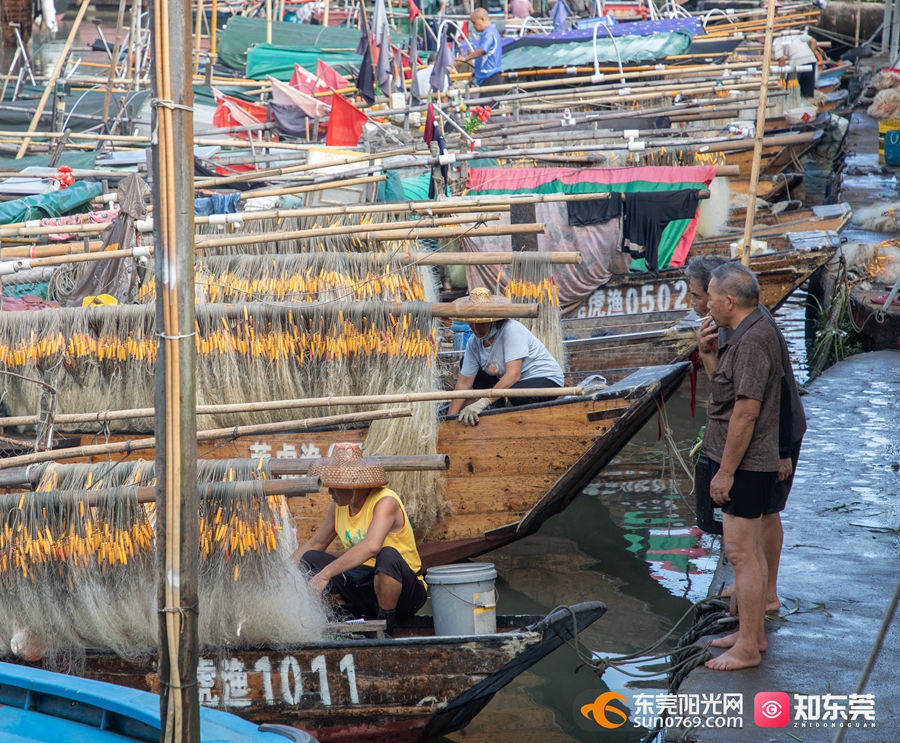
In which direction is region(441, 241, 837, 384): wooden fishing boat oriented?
to the viewer's right

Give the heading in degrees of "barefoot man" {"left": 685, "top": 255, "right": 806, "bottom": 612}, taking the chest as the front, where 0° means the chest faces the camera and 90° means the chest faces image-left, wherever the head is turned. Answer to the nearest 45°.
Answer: approximately 90°

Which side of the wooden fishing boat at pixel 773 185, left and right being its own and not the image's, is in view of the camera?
right

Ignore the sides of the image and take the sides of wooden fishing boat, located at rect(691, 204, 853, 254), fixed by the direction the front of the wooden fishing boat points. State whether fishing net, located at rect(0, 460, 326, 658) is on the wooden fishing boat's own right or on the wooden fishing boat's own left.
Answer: on the wooden fishing boat's own right

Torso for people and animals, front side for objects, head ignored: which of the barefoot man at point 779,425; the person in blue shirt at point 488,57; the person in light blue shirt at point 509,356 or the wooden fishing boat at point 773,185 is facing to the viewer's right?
the wooden fishing boat

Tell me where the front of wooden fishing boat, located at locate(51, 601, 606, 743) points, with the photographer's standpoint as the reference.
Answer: facing to the right of the viewer

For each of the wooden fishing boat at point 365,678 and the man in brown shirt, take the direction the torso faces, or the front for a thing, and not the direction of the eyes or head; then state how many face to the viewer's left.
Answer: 1

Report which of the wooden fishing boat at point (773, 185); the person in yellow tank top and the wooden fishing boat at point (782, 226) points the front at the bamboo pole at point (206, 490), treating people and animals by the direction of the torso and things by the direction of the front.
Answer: the person in yellow tank top

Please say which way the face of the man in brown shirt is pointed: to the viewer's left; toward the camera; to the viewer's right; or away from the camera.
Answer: to the viewer's left

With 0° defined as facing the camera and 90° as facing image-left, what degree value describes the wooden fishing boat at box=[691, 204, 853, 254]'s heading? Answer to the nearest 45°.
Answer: approximately 270°

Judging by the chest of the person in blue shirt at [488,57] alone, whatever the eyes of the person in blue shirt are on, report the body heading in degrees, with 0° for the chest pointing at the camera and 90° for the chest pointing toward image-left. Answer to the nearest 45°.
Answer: approximately 90°

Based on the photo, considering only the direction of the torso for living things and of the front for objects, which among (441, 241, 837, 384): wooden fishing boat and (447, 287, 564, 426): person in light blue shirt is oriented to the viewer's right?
the wooden fishing boat

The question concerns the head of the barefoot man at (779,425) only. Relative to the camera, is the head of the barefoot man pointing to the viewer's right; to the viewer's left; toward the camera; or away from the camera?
to the viewer's left

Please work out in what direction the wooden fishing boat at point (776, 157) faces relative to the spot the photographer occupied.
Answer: facing to the right of the viewer

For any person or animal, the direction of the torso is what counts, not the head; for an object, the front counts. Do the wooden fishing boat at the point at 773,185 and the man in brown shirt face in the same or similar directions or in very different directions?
very different directions
